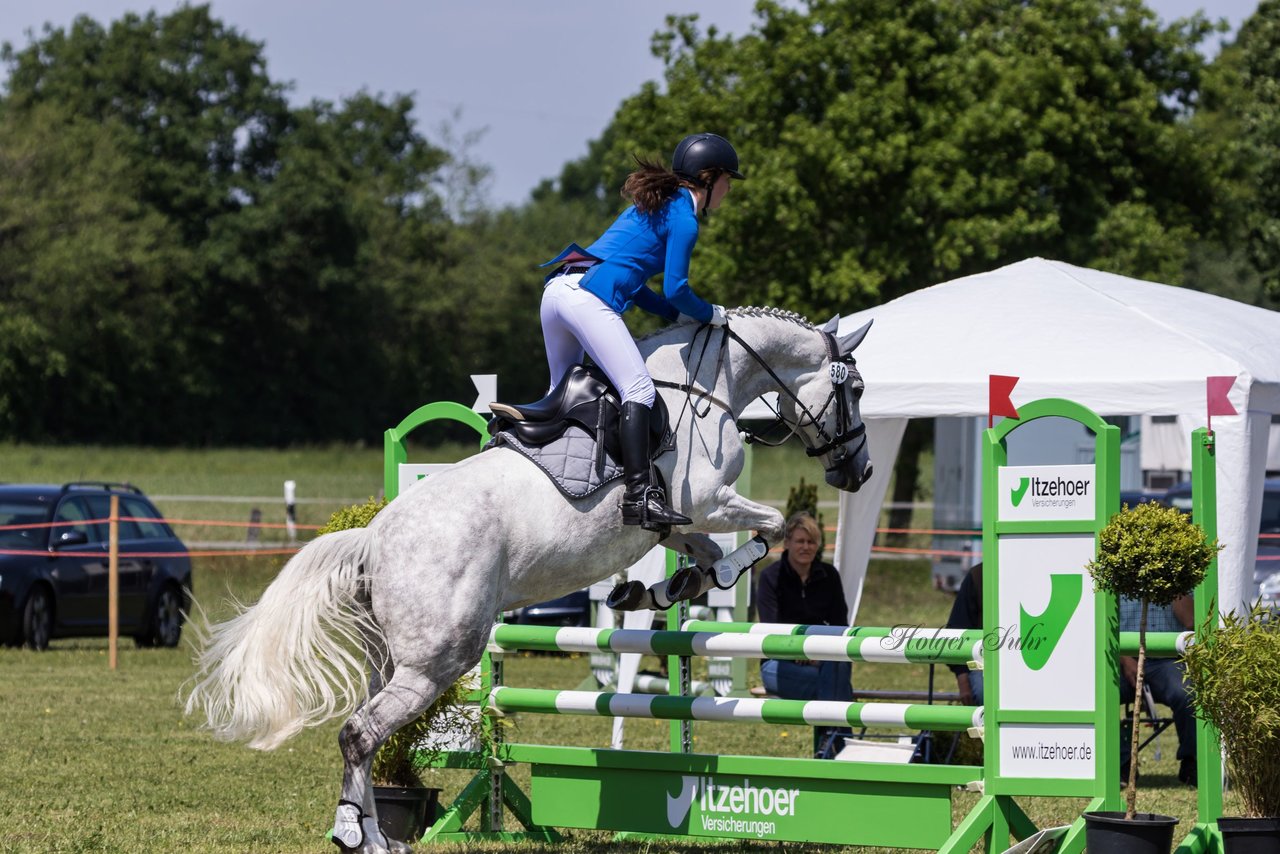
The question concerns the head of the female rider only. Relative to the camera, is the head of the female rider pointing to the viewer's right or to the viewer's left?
to the viewer's right

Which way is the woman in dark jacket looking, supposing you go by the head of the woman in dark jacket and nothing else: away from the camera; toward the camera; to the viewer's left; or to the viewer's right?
toward the camera

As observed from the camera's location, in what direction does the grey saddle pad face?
facing away from the viewer and to the right of the viewer

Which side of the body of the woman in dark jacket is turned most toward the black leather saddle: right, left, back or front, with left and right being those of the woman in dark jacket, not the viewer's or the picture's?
front

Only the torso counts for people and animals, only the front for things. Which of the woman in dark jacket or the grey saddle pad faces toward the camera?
the woman in dark jacket

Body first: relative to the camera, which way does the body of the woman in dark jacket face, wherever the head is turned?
toward the camera

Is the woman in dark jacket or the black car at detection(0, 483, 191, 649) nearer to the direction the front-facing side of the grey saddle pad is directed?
the woman in dark jacket

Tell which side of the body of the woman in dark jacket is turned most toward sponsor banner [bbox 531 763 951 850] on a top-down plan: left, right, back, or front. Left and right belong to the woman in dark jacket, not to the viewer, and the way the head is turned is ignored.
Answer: front

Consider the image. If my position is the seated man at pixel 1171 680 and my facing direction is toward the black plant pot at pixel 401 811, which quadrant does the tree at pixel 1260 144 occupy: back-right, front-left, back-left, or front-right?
back-right

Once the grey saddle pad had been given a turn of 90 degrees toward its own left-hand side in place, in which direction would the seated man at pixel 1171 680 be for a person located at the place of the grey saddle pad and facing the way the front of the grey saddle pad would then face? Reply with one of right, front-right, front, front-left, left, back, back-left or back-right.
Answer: right

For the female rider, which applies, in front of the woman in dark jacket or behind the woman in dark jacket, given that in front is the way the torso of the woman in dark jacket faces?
in front

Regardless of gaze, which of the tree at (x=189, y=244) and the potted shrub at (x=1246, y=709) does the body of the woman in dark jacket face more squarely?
the potted shrub

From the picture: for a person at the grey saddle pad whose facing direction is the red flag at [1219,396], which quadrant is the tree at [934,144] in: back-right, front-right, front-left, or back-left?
front-left

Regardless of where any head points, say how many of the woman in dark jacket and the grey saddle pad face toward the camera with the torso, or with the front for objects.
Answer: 1

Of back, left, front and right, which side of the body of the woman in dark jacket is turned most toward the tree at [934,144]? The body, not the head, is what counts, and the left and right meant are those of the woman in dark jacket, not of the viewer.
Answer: back

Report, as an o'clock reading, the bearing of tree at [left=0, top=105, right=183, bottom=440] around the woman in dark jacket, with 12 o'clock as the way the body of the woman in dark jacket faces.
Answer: The tree is roughly at 5 o'clock from the woman in dark jacket.
